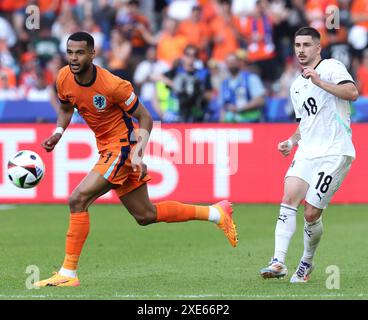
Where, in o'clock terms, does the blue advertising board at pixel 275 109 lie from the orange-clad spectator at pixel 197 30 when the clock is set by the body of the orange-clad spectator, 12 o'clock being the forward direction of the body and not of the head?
The blue advertising board is roughly at 11 o'clock from the orange-clad spectator.

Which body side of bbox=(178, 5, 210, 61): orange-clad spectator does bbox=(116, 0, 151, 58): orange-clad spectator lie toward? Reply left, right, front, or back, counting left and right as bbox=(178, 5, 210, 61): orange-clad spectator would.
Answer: right

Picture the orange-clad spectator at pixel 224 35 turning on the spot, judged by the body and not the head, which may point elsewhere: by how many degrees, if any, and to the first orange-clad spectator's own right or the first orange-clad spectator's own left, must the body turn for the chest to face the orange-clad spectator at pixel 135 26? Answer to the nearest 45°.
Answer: approximately 90° to the first orange-clad spectator's own right

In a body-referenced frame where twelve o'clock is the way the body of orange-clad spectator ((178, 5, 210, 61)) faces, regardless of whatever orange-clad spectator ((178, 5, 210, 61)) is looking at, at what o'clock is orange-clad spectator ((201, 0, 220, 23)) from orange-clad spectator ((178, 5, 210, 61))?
orange-clad spectator ((201, 0, 220, 23)) is roughly at 7 o'clock from orange-clad spectator ((178, 5, 210, 61)).

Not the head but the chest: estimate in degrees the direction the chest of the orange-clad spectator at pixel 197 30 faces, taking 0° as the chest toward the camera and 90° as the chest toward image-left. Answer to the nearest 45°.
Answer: approximately 0°

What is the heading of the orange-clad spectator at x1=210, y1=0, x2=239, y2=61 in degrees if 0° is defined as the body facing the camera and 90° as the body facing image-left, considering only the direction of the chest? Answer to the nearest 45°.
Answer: approximately 0°

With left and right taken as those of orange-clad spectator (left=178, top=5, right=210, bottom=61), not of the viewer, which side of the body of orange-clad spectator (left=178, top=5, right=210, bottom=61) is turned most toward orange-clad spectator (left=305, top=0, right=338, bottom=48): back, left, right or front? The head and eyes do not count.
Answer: left

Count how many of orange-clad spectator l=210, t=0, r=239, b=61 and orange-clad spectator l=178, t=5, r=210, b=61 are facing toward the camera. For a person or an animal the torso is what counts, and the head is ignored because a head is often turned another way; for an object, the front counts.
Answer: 2

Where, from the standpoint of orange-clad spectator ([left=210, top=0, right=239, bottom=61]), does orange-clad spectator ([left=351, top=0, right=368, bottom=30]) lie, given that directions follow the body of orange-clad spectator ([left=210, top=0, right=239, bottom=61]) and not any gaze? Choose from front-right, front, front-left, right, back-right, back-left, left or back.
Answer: left

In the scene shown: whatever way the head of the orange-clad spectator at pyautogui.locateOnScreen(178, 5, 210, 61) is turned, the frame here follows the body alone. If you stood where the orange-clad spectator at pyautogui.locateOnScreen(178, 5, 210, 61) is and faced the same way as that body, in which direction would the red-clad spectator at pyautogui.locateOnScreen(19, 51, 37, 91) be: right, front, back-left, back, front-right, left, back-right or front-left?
right

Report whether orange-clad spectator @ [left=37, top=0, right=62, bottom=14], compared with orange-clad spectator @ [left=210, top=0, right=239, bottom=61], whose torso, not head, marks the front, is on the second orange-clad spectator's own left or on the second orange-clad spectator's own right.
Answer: on the second orange-clad spectator's own right
